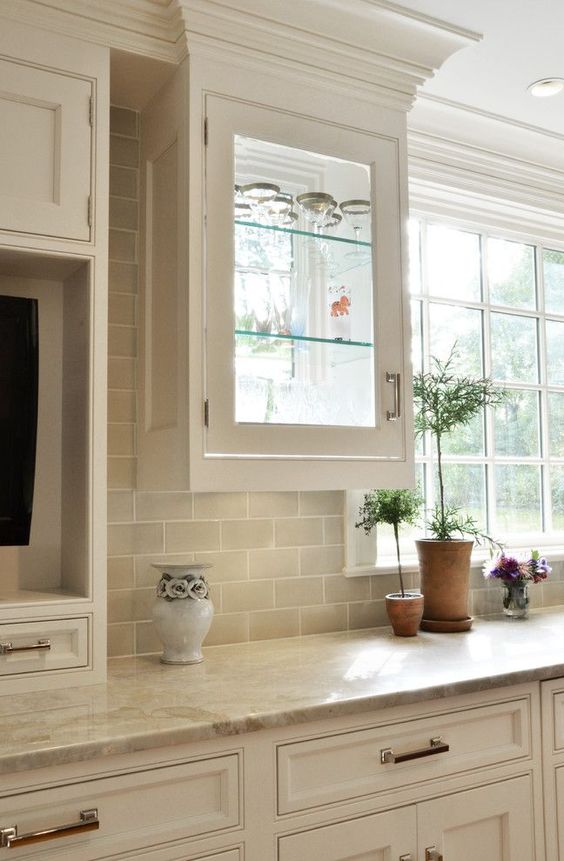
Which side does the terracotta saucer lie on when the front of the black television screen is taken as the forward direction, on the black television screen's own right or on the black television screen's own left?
on the black television screen's own left

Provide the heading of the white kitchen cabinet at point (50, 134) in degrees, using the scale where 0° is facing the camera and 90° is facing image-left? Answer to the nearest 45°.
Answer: approximately 315°

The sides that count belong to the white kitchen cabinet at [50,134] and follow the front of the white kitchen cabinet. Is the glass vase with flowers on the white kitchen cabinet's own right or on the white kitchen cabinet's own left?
on the white kitchen cabinet's own left

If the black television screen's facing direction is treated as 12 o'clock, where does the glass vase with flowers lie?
The glass vase with flowers is roughly at 10 o'clock from the black television screen.

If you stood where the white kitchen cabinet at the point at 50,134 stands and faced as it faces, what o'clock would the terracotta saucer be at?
The terracotta saucer is roughly at 10 o'clock from the white kitchen cabinet.

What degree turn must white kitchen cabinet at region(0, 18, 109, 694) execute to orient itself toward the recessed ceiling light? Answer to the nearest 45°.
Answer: approximately 45° to its left

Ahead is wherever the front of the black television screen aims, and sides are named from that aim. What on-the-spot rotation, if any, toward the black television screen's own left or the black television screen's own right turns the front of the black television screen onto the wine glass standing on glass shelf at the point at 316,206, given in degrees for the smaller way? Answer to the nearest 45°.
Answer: approximately 45° to the black television screen's own left
